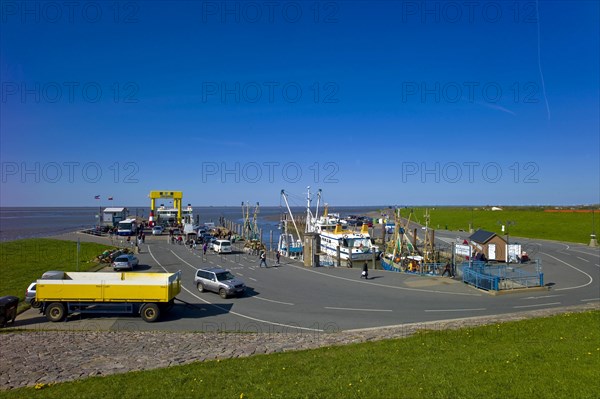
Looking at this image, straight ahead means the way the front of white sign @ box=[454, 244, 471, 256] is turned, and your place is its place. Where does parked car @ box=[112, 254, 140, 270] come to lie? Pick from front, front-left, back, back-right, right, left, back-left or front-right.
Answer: front-right

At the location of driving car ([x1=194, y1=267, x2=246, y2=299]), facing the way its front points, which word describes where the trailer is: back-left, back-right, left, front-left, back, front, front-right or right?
right

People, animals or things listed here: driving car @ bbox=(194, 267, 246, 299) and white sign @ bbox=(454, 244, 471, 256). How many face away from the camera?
0

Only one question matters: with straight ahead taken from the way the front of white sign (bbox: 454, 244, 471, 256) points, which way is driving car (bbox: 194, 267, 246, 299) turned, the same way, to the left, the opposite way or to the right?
to the left

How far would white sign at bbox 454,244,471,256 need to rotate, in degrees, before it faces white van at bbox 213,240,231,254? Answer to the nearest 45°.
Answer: approximately 90° to its right

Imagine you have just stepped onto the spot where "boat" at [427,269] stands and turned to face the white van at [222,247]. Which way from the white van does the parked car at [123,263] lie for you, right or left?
left

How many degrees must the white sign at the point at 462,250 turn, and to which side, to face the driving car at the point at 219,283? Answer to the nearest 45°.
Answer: approximately 45° to its right

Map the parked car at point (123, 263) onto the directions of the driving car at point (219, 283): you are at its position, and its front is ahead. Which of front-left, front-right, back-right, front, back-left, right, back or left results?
back

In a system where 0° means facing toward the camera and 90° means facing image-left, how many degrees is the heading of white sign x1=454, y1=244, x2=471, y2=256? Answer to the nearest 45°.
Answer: approximately 0°

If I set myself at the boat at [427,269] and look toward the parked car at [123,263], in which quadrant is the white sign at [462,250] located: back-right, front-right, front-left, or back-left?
back-right
